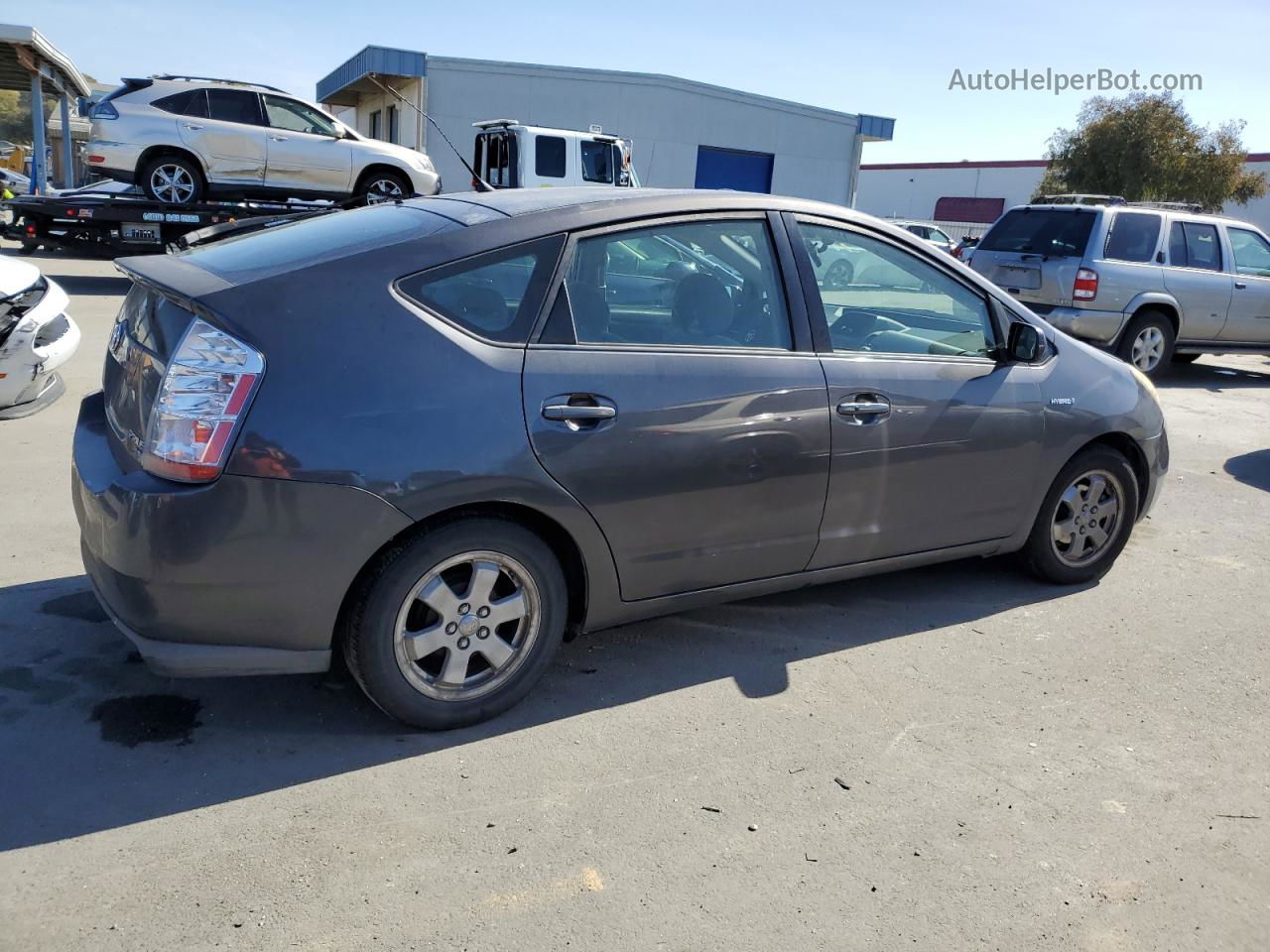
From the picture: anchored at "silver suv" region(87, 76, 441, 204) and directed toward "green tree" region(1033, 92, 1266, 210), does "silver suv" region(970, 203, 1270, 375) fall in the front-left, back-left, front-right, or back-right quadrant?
front-right

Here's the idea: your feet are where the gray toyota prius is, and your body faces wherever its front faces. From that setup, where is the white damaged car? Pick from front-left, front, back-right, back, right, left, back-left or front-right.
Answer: left

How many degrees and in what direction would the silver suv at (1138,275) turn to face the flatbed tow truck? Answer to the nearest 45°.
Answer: approximately 135° to its left

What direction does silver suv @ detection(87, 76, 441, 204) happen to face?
to the viewer's right

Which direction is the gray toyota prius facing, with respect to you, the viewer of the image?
facing away from the viewer and to the right of the viewer

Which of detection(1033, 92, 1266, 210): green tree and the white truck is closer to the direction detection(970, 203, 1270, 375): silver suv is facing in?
the green tree

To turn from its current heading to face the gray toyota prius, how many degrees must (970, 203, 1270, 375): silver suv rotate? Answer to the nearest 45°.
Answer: approximately 135° to its right

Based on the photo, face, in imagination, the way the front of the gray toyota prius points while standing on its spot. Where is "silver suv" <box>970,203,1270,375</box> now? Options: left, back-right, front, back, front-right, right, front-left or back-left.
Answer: front

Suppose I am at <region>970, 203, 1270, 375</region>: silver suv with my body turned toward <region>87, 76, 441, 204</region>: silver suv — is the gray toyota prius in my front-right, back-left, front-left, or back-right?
front-left

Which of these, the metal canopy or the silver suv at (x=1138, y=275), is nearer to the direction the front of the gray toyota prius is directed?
the silver suv

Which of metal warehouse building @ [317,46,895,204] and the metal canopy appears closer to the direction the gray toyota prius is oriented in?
the metal warehouse building

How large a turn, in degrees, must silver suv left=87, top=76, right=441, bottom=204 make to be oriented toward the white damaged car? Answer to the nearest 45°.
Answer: approximately 90° to its right

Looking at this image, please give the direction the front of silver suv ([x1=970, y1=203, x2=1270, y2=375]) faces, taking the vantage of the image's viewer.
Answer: facing away from the viewer and to the right of the viewer

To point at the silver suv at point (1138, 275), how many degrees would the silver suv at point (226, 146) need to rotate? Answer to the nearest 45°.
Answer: approximately 45° to its right

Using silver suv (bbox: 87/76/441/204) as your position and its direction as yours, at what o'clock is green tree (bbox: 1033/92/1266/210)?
The green tree is roughly at 11 o'clock from the silver suv.
